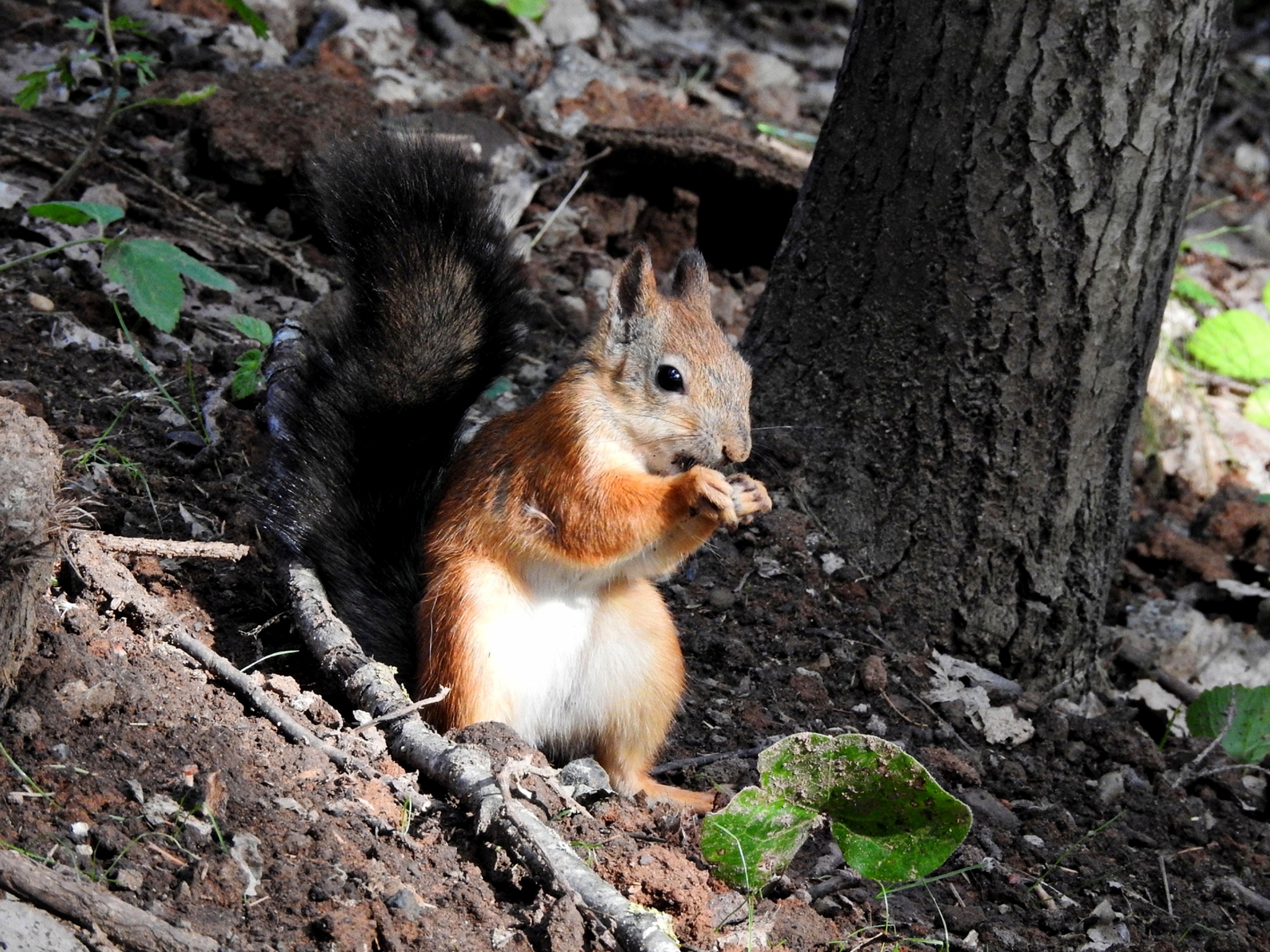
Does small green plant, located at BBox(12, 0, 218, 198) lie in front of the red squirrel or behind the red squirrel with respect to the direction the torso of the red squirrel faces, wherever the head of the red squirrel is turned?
behind

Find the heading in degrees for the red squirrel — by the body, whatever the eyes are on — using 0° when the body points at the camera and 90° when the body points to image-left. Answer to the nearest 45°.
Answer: approximately 315°

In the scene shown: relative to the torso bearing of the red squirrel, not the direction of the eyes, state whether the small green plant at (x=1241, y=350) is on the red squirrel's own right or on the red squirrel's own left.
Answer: on the red squirrel's own left

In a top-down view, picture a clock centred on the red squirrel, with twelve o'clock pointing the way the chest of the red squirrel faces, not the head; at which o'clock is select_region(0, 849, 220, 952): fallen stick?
The fallen stick is roughly at 2 o'clock from the red squirrel.

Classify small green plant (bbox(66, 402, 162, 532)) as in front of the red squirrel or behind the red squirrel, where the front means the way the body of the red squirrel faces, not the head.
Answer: behind

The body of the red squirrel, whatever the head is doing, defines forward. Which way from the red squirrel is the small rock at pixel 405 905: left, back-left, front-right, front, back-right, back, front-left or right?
front-right

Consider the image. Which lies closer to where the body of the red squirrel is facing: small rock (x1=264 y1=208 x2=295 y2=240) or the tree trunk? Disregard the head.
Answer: the tree trunk

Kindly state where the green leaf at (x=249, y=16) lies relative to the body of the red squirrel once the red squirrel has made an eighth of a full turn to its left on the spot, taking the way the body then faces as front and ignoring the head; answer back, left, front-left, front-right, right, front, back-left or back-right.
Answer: back-left
